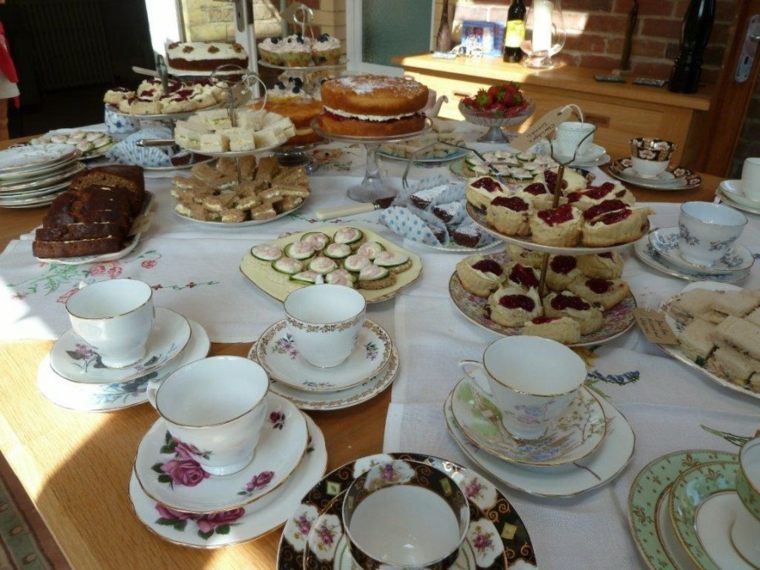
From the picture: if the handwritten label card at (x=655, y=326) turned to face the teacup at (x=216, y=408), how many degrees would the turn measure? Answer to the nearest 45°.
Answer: approximately 45° to its right

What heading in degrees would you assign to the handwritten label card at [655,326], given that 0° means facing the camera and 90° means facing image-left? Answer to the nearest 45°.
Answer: approximately 0°

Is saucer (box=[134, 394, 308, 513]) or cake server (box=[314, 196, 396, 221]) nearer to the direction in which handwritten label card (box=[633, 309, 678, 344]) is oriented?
the saucer

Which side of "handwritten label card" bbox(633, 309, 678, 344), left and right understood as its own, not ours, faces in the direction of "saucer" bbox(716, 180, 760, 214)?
back

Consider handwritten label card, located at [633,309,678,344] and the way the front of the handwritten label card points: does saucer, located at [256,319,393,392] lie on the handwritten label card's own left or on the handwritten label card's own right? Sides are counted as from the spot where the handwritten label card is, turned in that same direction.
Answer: on the handwritten label card's own right

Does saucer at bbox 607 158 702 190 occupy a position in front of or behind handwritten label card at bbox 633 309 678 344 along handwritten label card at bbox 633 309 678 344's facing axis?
behind
